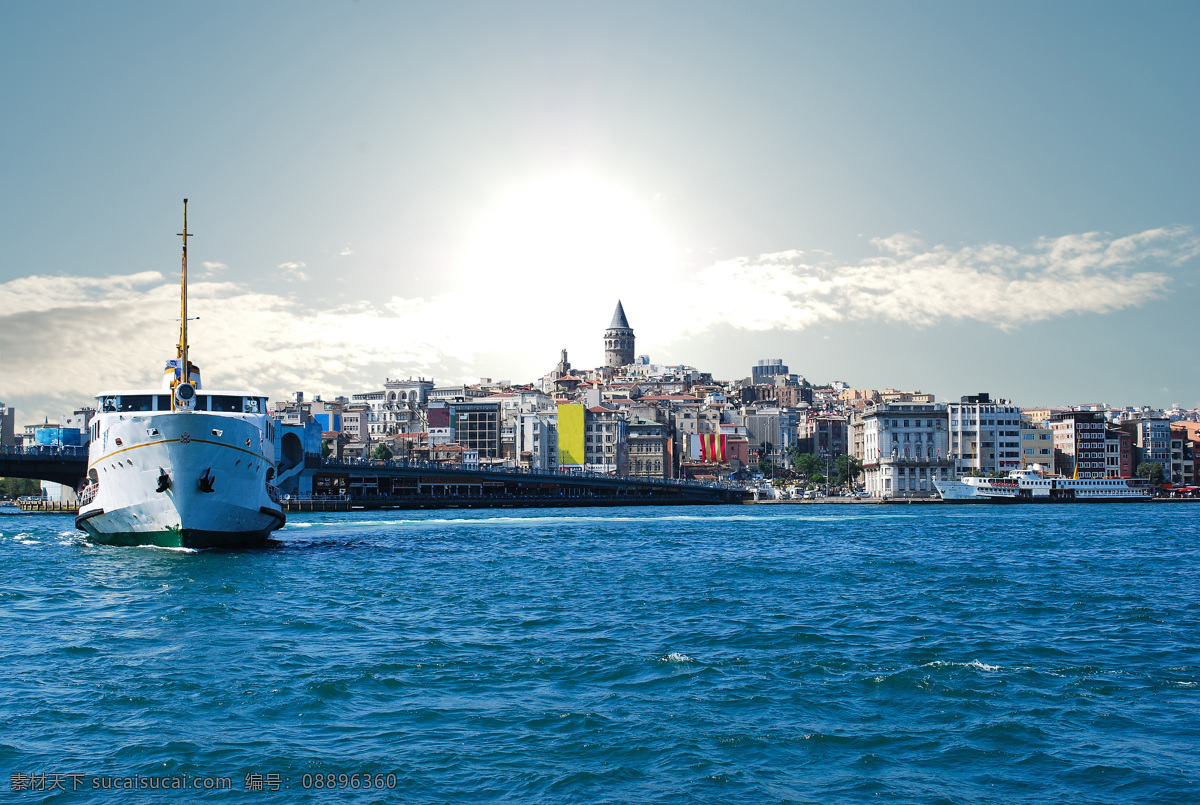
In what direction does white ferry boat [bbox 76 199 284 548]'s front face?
toward the camera
